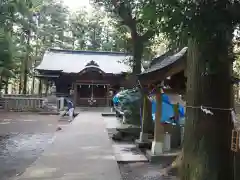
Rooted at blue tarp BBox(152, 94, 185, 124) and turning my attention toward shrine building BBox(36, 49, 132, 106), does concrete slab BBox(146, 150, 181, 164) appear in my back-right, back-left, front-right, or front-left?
back-left

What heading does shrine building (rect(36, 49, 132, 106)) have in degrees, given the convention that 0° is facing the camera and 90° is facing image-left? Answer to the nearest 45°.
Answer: approximately 0°

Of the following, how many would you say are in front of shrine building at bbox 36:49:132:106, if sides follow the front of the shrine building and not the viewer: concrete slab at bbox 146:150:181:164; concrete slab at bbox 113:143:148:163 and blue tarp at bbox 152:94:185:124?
3

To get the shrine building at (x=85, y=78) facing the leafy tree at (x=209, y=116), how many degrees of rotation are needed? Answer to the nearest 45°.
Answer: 0° — it already faces it

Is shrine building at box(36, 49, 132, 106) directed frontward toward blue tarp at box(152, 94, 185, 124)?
yes

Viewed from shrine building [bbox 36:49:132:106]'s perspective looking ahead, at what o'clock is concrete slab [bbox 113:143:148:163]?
The concrete slab is roughly at 12 o'clock from the shrine building.

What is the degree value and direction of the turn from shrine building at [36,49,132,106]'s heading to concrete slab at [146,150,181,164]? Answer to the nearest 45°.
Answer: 0° — it already faces it
